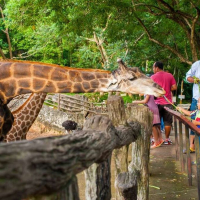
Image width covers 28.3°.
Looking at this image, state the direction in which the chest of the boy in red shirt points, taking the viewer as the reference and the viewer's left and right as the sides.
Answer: facing away from the viewer and to the left of the viewer

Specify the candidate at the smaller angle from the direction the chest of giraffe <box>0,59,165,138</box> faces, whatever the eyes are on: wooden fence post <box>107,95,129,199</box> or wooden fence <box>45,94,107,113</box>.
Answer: the wooden fence post

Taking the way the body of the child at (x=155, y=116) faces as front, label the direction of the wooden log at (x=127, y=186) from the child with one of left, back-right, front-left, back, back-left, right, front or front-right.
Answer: left

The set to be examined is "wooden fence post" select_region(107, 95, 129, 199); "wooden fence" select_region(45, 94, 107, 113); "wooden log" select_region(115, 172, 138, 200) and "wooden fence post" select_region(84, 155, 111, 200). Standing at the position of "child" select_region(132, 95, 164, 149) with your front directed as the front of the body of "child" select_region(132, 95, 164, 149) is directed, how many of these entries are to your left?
3

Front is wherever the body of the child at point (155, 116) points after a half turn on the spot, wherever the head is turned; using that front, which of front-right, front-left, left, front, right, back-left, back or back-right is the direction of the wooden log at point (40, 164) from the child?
right

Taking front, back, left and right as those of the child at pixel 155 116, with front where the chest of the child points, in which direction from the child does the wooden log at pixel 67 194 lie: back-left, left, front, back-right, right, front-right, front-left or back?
left

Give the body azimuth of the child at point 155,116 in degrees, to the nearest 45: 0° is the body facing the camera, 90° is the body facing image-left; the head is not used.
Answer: approximately 90°

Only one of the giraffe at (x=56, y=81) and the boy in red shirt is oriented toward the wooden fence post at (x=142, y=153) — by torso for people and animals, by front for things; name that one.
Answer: the giraffe

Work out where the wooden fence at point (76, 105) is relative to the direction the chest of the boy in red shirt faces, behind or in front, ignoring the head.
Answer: in front

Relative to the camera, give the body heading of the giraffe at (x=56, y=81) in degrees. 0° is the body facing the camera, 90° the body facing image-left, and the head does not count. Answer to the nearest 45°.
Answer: approximately 270°

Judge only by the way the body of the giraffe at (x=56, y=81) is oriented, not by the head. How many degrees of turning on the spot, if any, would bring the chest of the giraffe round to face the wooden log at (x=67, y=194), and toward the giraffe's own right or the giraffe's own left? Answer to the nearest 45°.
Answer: approximately 90° to the giraffe's own right

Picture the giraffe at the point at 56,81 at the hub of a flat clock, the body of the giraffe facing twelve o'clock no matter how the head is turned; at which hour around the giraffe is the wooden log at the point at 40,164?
The wooden log is roughly at 3 o'clock from the giraffe.

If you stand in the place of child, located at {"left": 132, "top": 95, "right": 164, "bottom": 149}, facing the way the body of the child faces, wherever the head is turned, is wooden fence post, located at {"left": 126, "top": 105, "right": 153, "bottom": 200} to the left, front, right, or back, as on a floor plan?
left
